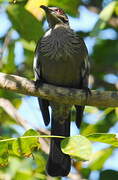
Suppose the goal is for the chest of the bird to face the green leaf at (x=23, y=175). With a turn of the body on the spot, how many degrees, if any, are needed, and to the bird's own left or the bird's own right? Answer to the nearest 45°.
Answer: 0° — it already faces it

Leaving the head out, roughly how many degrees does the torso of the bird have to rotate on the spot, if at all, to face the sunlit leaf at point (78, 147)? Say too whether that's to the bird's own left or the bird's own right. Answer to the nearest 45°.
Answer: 0° — it already faces it

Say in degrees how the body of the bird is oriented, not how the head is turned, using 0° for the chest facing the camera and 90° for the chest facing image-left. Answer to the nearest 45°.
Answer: approximately 0°

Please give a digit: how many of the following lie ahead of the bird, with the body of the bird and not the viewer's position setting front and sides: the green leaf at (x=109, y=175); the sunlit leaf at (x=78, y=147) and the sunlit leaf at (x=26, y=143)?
3
